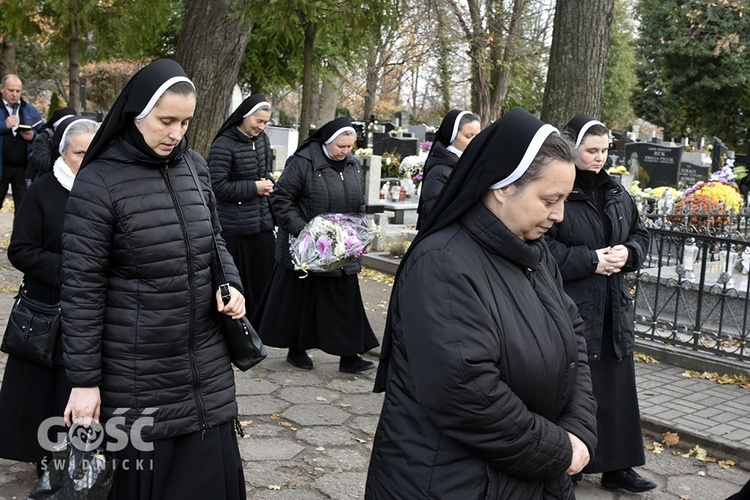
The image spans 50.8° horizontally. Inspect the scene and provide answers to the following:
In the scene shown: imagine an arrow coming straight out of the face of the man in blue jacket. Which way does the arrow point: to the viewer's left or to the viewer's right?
to the viewer's right

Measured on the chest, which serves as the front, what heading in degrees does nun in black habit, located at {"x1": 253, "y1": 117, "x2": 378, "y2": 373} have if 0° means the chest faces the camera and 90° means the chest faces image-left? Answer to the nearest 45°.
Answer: approximately 315°

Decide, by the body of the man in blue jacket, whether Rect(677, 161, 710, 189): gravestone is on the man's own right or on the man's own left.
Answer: on the man's own left

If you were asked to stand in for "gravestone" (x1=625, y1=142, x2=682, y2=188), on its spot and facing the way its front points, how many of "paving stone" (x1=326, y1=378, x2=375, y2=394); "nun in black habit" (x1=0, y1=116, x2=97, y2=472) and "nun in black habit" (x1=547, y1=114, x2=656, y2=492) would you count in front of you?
3

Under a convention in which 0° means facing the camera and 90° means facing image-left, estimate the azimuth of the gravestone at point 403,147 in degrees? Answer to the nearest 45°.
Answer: approximately 0°

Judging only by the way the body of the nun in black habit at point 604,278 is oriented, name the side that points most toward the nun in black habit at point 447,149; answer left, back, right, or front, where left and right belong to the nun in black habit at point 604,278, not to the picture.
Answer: back

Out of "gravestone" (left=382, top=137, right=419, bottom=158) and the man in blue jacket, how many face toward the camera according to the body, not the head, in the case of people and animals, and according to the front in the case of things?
2

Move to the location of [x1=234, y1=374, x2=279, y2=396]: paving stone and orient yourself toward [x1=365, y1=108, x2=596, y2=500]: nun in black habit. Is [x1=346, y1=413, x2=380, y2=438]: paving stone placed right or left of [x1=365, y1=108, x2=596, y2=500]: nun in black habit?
left

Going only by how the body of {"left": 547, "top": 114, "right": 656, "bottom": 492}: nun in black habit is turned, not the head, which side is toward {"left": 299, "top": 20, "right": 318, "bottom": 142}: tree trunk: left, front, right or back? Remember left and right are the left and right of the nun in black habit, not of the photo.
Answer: back

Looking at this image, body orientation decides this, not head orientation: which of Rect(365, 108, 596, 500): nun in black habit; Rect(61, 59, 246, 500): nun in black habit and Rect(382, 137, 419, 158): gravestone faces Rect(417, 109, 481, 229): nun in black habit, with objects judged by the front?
the gravestone
